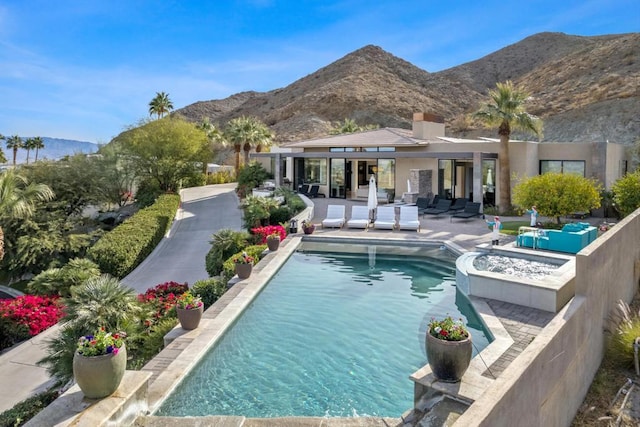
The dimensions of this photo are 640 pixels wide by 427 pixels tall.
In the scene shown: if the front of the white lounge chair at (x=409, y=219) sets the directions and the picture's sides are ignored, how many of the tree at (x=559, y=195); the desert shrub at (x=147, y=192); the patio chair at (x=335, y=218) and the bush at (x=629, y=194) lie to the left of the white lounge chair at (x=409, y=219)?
2

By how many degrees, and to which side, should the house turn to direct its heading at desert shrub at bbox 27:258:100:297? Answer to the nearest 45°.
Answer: approximately 45° to its right

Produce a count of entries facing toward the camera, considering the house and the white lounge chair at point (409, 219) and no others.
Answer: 2

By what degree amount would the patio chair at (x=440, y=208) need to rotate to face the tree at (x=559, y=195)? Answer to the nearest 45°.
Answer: approximately 90° to its left

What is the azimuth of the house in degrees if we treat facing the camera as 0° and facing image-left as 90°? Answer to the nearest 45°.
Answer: approximately 0°

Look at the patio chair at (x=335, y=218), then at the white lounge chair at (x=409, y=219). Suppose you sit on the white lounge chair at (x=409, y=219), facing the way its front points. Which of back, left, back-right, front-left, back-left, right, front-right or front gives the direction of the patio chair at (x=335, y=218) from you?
right

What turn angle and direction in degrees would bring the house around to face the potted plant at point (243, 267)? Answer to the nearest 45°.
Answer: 0° — it already faces it

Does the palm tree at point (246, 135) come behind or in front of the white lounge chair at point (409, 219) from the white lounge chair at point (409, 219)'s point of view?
behind

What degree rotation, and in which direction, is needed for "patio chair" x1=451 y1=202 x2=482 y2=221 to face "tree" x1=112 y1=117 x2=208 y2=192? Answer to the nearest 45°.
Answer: approximately 45° to its right
